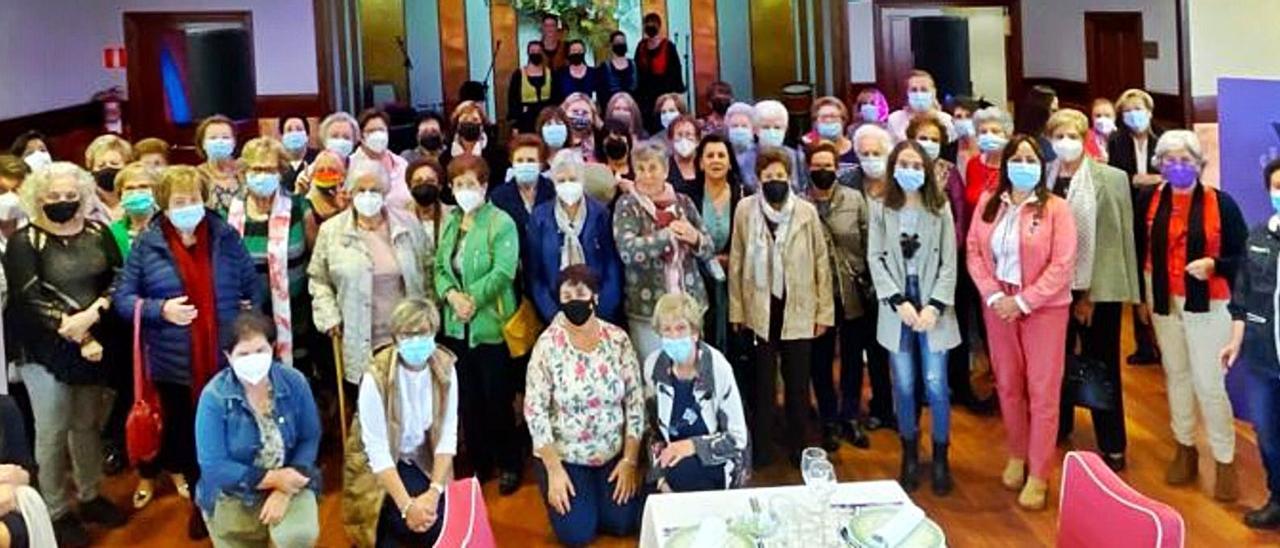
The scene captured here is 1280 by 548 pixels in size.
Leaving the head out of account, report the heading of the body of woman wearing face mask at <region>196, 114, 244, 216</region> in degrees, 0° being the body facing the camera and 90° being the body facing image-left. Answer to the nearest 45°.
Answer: approximately 0°

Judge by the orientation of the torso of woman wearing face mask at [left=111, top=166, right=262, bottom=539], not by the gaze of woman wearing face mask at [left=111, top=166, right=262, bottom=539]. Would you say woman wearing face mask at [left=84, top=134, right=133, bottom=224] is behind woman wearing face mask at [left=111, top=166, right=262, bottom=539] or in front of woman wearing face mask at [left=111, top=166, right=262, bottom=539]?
behind

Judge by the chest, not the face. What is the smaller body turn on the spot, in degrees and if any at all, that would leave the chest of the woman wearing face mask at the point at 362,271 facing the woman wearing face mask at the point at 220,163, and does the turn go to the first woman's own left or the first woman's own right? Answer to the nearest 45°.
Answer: approximately 135° to the first woman's own right

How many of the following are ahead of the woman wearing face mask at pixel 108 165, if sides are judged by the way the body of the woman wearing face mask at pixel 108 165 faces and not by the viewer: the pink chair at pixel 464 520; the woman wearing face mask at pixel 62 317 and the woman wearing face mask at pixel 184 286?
3

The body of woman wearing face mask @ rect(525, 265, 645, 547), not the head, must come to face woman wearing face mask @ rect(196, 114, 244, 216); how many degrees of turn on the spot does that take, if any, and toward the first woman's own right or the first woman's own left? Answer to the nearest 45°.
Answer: approximately 135° to the first woman's own right

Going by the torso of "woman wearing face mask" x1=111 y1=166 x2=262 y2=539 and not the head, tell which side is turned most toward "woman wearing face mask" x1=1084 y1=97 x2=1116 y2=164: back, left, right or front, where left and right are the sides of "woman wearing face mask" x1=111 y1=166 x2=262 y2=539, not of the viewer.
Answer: left

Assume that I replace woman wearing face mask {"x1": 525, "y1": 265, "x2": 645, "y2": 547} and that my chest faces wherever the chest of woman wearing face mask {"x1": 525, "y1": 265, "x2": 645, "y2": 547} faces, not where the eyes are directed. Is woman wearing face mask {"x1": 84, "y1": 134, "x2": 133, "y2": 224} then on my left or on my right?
on my right
